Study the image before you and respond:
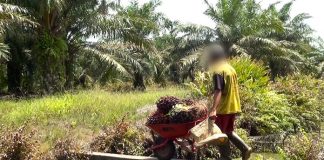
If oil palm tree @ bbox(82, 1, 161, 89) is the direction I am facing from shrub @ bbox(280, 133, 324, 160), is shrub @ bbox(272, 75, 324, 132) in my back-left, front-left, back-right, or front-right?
front-right

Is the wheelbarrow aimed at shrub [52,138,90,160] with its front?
yes

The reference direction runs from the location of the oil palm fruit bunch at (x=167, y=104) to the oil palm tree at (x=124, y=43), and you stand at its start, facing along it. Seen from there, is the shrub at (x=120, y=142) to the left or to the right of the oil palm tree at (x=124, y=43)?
left

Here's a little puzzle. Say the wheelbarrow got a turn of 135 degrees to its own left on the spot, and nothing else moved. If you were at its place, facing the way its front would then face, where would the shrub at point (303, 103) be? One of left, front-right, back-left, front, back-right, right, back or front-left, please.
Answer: left

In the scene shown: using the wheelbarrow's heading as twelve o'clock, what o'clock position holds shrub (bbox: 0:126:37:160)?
The shrub is roughly at 12 o'clock from the wheelbarrow.

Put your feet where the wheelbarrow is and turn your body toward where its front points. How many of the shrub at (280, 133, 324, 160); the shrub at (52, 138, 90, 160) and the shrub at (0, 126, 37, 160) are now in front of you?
2

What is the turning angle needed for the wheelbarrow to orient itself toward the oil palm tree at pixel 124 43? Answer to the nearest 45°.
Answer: approximately 90° to its right

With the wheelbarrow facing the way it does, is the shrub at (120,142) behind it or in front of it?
in front

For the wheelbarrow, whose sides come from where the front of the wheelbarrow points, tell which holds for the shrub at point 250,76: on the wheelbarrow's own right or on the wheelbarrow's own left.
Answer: on the wheelbarrow's own right

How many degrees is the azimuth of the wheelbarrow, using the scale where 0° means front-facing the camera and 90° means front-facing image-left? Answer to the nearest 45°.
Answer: approximately 90°
